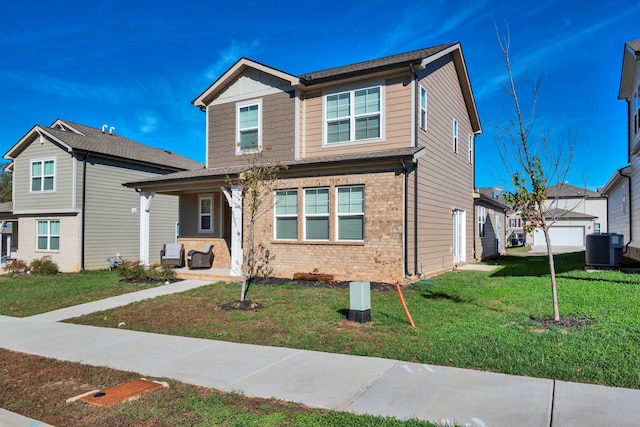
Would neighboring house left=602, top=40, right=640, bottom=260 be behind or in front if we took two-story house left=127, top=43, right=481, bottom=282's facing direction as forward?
behind

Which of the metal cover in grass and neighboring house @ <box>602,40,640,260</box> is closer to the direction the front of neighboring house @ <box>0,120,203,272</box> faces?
the metal cover in grass

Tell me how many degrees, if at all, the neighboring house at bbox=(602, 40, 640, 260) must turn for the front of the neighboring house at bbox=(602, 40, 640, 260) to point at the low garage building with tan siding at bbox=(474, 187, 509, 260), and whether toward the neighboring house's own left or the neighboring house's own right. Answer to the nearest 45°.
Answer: approximately 135° to the neighboring house's own right

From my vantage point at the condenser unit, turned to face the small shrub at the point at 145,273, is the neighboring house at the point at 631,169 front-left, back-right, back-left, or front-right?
back-right

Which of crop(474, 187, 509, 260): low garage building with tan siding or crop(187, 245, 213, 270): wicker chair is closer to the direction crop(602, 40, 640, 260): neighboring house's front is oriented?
the wicker chair

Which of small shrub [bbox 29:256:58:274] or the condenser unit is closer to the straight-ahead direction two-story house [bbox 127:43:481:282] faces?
the small shrub

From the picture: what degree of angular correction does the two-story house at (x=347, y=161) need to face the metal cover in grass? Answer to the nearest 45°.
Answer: approximately 45° to its left

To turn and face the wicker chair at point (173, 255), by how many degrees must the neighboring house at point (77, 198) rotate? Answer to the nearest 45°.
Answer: approximately 90° to its left

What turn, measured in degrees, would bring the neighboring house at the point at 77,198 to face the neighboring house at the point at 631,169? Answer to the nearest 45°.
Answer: approximately 90° to its left

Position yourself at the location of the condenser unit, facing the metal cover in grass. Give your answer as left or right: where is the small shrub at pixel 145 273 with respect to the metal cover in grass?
right

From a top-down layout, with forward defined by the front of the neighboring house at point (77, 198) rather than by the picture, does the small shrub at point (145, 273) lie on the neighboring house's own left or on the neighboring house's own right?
on the neighboring house's own left
